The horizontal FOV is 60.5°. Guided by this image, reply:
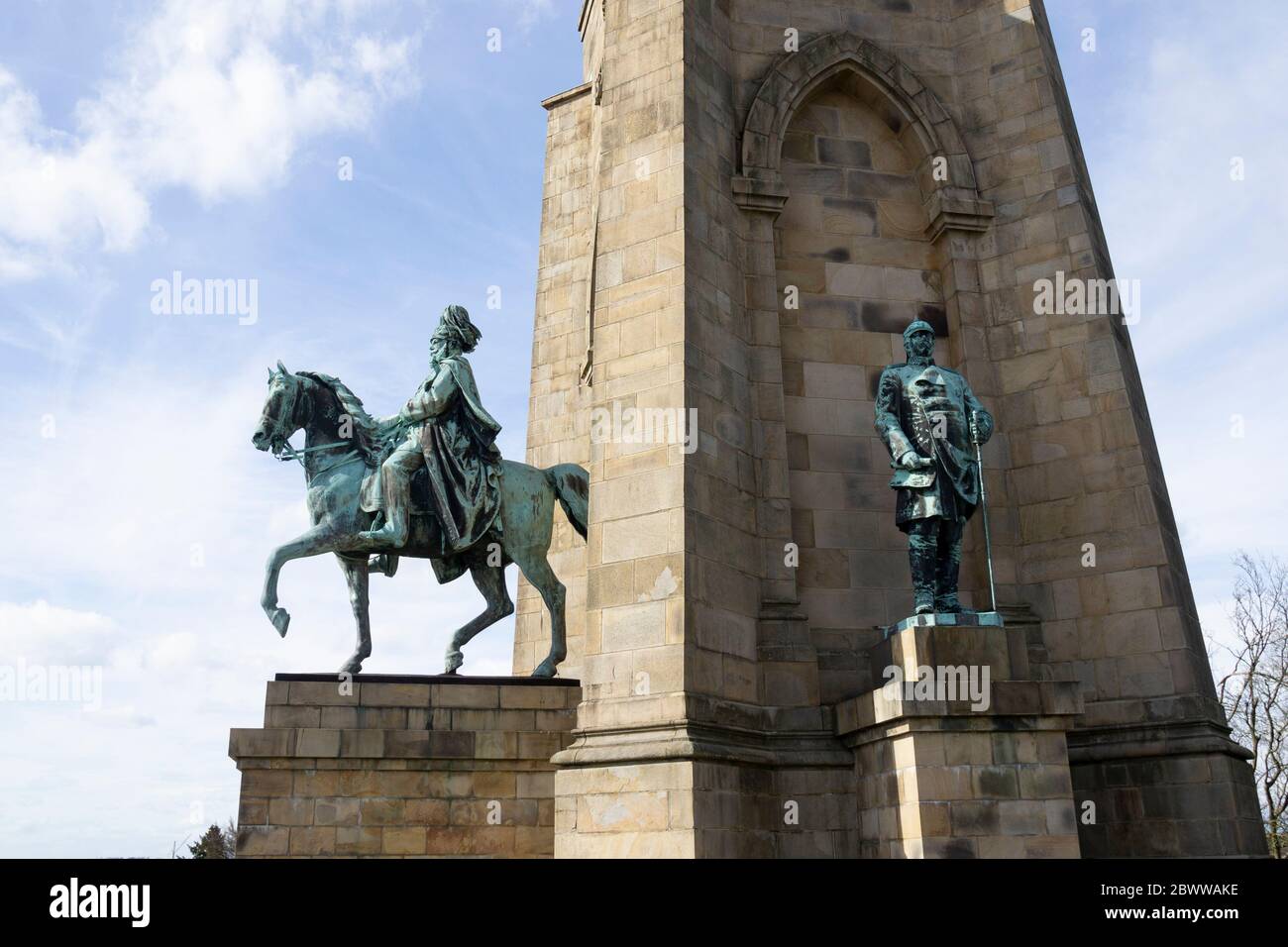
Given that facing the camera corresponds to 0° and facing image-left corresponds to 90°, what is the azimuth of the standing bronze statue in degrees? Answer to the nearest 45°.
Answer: approximately 0°

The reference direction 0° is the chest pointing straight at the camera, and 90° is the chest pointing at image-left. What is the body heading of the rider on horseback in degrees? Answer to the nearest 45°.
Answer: approximately 90°

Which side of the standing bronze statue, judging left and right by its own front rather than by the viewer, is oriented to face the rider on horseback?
right

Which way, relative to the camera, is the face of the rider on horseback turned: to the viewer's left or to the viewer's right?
to the viewer's left

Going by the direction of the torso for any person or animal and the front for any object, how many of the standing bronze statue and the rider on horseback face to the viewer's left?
1

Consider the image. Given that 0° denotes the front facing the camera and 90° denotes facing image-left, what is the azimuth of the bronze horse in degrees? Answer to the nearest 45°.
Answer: approximately 90°

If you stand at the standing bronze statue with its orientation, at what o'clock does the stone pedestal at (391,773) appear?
The stone pedestal is roughly at 3 o'clock from the standing bronze statue.

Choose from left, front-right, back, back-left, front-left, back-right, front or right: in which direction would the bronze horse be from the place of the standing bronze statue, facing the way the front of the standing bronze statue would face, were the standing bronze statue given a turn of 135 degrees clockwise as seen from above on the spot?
front-left
